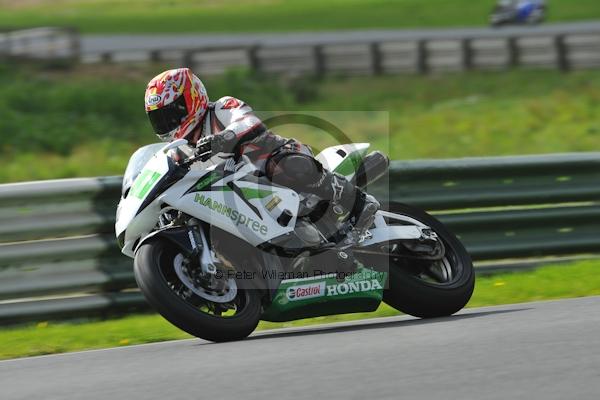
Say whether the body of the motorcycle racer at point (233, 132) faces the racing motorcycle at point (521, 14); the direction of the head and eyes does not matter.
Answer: no

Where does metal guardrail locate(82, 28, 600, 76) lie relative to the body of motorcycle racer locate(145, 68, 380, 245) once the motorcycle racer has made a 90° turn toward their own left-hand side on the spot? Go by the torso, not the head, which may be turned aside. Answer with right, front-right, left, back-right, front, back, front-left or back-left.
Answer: back-left

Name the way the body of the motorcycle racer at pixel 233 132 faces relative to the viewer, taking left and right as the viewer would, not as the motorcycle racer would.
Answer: facing the viewer and to the left of the viewer

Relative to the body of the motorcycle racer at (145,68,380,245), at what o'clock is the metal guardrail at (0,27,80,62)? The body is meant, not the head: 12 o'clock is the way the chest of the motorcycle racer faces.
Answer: The metal guardrail is roughly at 4 o'clock from the motorcycle racer.

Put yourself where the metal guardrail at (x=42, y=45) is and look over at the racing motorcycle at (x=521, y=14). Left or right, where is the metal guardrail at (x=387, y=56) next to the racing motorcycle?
right
